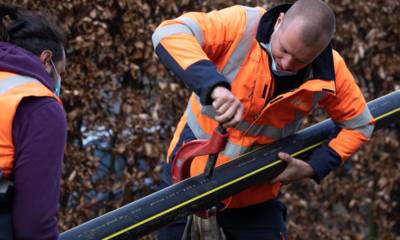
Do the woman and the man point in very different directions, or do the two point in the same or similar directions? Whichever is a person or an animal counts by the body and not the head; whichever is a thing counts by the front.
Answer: very different directions

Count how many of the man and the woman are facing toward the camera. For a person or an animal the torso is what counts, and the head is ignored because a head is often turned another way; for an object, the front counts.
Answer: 1

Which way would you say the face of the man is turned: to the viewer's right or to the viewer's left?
to the viewer's left

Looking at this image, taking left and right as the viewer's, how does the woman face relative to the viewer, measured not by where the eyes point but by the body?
facing away from the viewer and to the right of the viewer

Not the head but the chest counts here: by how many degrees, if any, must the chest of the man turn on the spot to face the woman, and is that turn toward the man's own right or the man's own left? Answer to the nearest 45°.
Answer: approximately 45° to the man's own right

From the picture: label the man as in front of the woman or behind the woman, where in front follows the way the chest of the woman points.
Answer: in front

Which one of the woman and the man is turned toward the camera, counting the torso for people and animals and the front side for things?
the man

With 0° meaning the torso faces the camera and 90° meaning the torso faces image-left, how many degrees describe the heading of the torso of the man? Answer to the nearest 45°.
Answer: approximately 0°
